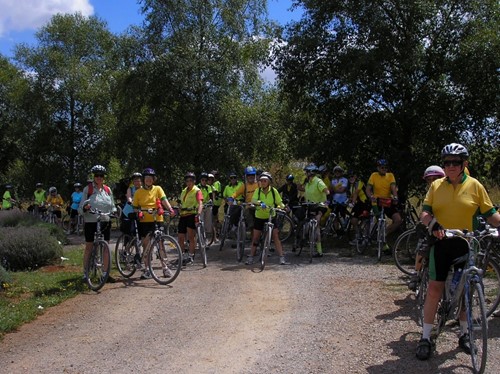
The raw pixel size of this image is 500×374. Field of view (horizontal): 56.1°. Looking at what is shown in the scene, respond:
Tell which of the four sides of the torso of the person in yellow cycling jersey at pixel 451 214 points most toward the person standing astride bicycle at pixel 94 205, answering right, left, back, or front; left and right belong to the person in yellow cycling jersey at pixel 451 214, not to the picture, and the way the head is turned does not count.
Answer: right

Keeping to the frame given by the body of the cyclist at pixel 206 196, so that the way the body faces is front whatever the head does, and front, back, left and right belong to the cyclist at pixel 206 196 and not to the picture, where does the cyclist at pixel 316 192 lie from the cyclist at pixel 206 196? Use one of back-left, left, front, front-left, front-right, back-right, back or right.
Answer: front-left

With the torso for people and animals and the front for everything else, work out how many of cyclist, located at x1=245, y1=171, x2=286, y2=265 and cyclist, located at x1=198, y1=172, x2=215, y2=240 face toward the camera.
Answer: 2

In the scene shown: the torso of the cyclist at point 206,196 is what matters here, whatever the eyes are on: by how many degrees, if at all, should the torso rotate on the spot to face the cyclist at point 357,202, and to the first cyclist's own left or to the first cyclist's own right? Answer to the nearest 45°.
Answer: approximately 45° to the first cyclist's own left

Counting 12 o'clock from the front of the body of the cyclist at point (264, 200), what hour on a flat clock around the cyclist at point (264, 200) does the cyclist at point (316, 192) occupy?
the cyclist at point (316, 192) is roughly at 8 o'clock from the cyclist at point (264, 200).

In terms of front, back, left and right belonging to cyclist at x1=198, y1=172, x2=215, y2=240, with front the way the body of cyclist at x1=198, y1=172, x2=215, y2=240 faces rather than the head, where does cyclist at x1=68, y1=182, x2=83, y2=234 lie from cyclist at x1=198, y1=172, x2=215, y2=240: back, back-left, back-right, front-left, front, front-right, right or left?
back-right

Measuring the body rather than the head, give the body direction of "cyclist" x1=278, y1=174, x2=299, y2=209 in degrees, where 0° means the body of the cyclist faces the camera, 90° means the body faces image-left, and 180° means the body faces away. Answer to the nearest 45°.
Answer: approximately 0°

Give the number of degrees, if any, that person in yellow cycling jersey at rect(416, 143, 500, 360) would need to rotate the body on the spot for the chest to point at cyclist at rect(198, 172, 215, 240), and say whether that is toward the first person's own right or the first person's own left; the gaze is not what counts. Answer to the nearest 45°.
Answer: approximately 135° to the first person's own right

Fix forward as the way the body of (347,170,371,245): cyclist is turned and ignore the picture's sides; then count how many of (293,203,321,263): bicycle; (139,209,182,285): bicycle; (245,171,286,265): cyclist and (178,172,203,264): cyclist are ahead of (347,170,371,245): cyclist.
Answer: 4

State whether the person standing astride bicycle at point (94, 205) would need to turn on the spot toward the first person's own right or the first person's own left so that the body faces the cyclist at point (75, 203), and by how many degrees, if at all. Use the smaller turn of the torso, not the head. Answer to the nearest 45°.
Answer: approximately 180°
